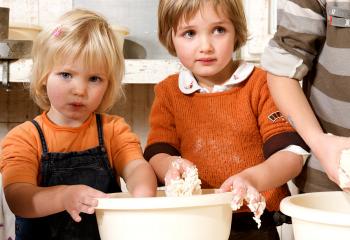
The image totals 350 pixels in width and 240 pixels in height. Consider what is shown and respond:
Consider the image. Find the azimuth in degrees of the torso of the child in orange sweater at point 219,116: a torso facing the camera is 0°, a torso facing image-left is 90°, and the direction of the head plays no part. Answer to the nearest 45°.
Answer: approximately 0°
